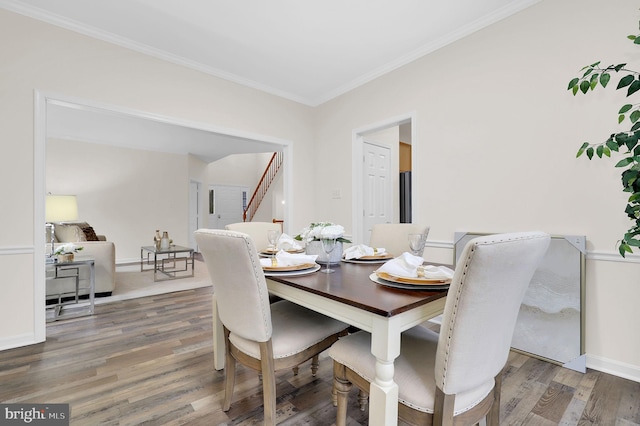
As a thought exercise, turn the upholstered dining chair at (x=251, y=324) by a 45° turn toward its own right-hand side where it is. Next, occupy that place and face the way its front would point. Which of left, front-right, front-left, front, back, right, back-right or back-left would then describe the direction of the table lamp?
back-left

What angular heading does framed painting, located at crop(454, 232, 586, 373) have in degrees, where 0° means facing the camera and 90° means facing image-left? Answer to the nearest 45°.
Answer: approximately 45°

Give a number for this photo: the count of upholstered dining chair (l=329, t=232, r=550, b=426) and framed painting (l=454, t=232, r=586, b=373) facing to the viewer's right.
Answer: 0

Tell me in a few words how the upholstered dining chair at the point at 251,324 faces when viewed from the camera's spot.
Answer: facing away from the viewer and to the right of the viewer

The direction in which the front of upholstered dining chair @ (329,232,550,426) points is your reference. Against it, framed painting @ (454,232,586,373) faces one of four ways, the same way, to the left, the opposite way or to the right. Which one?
to the left

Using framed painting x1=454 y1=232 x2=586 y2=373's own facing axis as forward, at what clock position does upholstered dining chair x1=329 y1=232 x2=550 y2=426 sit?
The upholstered dining chair is roughly at 11 o'clock from the framed painting.

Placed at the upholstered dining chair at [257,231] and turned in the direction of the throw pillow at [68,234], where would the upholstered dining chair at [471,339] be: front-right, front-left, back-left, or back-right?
back-left

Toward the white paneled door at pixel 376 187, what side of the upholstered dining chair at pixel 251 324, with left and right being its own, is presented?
front

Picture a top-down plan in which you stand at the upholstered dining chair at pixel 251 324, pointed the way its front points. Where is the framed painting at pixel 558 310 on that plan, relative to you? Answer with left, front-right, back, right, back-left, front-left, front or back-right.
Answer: front-right

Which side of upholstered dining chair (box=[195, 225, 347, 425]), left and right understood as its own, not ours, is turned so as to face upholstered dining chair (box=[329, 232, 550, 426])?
right

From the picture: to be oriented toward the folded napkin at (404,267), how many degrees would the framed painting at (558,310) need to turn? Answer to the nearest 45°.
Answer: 0° — it already faces it

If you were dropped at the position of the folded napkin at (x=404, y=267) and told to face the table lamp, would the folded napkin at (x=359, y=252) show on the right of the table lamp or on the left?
right

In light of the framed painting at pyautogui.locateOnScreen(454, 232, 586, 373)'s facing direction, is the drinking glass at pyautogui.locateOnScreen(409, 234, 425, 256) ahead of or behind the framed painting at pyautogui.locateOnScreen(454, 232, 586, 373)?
ahead

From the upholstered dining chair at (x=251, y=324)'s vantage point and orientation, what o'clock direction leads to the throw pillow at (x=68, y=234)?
The throw pillow is roughly at 9 o'clock from the upholstered dining chair.

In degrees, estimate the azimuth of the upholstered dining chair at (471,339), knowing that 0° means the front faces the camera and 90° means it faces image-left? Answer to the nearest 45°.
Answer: approximately 135°
